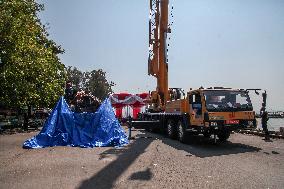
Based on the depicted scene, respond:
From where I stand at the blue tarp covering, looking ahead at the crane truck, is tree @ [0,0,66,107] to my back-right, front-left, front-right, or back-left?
back-left

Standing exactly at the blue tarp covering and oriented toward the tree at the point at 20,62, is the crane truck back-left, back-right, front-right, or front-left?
back-right

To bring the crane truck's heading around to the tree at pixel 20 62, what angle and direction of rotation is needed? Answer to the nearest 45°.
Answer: approximately 180°

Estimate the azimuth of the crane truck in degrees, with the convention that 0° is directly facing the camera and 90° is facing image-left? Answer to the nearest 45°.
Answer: approximately 315°

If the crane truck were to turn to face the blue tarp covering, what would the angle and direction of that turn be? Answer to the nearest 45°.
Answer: approximately 135° to its right
